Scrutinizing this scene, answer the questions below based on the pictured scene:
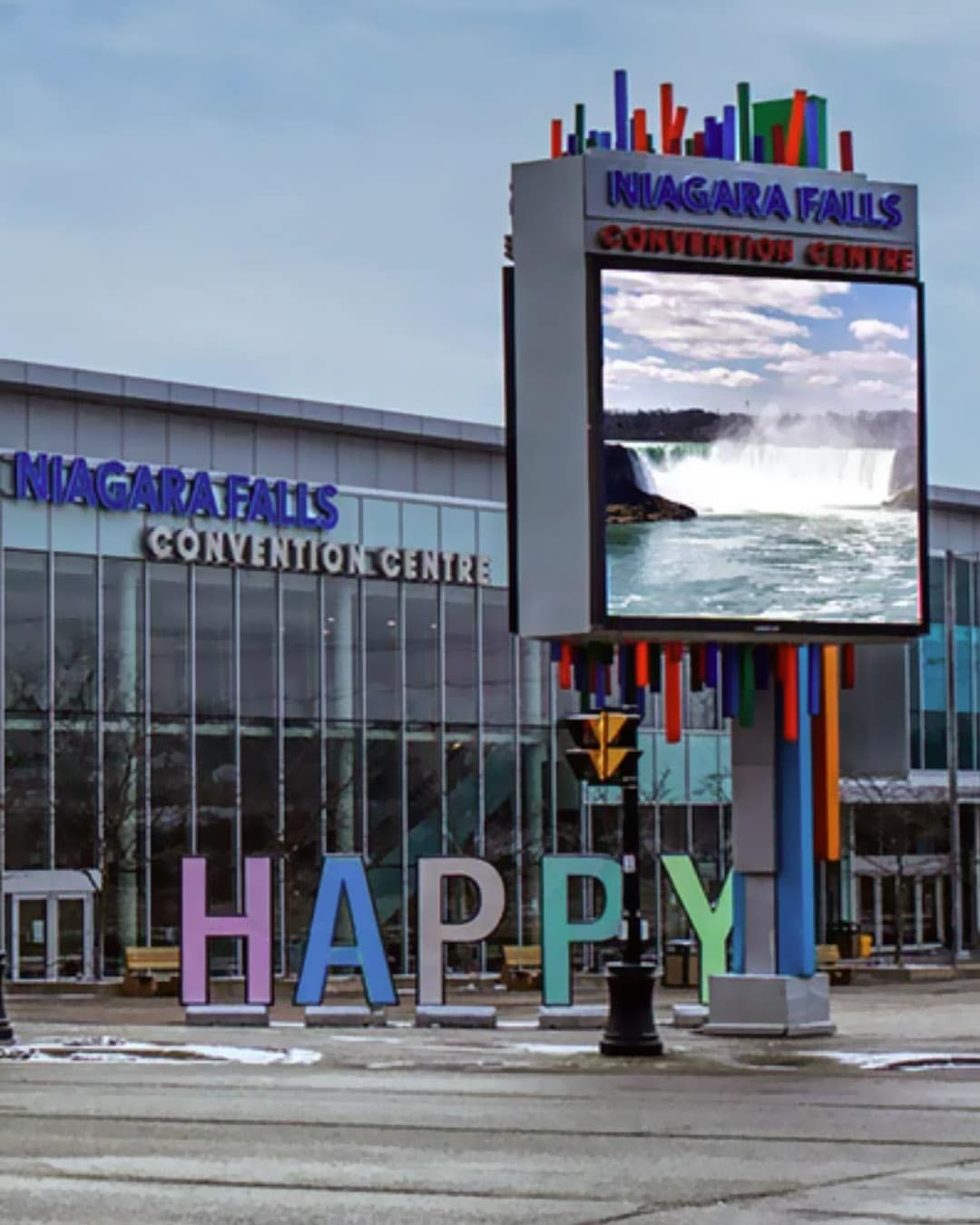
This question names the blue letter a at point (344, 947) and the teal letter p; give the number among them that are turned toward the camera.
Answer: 2

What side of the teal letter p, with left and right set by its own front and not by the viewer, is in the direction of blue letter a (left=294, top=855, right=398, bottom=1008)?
right

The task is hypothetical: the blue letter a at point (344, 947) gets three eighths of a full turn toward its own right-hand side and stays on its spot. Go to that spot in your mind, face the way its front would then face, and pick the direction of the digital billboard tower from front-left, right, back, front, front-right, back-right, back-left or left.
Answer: back

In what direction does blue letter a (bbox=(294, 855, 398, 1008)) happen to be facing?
toward the camera

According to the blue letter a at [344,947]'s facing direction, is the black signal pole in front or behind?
in front

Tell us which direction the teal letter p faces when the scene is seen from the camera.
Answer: facing the viewer

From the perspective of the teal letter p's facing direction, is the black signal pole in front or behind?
in front

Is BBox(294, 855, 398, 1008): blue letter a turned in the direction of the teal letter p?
no

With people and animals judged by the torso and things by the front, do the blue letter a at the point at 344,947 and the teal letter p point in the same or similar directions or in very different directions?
same or similar directions
